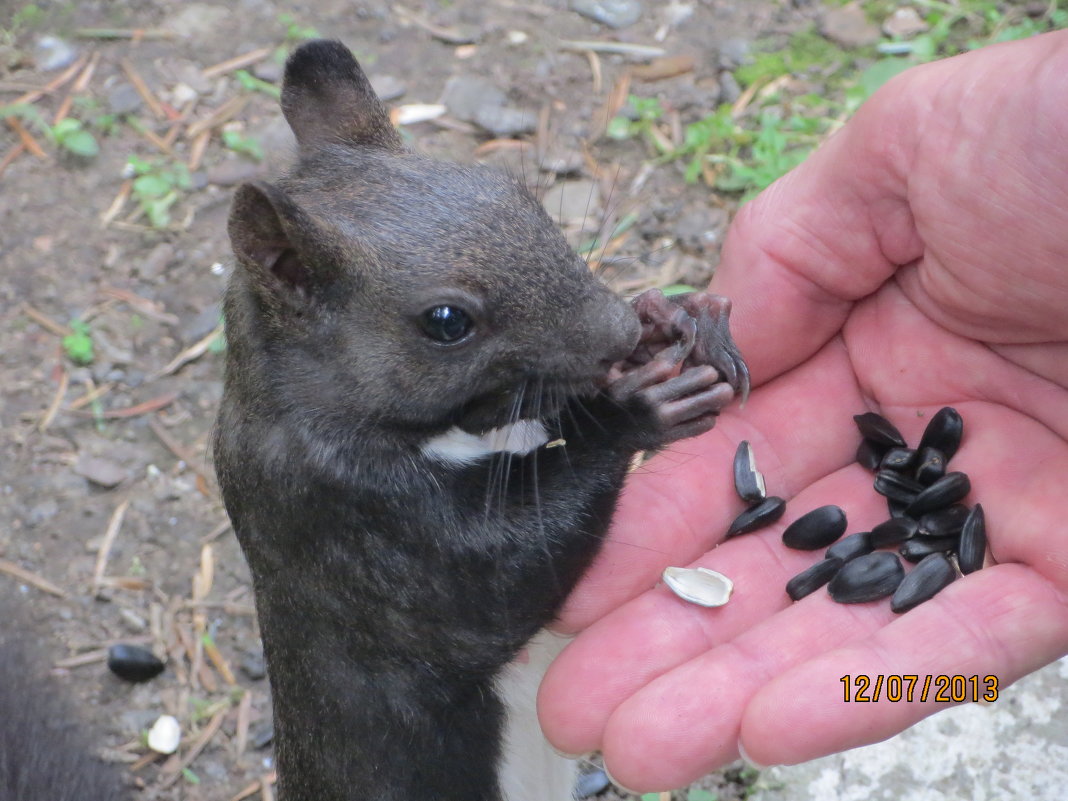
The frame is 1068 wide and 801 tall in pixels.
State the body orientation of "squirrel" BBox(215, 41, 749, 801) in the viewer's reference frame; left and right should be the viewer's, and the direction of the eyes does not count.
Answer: facing to the right of the viewer

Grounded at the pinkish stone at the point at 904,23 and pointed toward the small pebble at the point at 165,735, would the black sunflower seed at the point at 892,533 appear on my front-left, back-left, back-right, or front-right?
front-left

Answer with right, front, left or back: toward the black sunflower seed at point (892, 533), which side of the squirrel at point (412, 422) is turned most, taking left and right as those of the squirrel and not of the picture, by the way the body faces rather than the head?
front

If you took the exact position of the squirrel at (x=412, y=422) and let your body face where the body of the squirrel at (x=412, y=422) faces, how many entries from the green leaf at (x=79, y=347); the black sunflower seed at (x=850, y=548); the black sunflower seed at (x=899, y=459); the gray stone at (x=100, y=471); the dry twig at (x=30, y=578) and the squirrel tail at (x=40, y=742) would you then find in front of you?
2

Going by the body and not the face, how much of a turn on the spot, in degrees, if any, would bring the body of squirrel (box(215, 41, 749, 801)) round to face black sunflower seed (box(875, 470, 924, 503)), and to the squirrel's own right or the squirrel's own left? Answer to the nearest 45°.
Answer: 0° — it already faces it

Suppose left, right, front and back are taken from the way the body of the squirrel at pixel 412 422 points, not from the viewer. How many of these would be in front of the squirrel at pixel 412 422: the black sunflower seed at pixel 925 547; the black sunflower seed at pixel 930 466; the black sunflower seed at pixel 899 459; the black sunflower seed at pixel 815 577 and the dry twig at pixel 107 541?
4

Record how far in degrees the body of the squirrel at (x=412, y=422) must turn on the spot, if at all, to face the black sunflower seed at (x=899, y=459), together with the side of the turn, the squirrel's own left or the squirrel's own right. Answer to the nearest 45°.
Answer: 0° — it already faces it

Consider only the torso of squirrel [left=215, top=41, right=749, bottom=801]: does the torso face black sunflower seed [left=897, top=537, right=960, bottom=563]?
yes

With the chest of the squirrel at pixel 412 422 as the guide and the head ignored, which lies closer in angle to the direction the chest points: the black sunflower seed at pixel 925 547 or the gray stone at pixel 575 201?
the black sunflower seed

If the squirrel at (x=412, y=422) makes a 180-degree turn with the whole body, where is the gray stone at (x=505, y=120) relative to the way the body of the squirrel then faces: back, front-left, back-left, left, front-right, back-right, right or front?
right

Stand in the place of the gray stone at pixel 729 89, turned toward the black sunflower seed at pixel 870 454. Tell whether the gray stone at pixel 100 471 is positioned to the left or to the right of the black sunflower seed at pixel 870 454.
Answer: right

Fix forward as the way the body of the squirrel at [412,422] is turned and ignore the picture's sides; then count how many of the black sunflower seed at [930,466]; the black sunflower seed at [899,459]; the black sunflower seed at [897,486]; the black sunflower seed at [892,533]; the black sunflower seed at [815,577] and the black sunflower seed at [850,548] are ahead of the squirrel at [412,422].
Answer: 6

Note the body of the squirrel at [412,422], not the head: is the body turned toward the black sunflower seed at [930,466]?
yes
